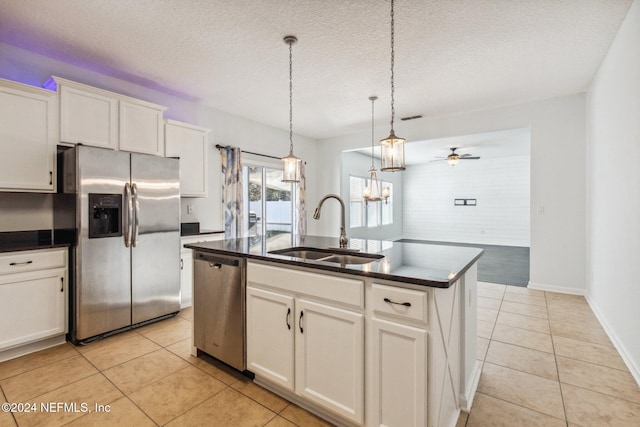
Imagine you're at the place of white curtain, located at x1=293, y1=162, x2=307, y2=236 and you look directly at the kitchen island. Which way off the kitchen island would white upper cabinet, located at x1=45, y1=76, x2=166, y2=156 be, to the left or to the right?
right

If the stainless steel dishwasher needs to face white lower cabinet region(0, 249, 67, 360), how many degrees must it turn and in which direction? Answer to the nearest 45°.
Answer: approximately 90° to its right

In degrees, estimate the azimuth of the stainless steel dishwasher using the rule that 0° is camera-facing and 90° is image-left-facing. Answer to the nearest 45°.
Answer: approximately 45°

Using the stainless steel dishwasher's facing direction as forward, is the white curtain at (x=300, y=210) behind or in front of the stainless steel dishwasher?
behind

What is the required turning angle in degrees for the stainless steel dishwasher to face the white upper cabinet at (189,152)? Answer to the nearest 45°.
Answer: approximately 135° to its right

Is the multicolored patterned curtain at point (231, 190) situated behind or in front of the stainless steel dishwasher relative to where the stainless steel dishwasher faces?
behind
